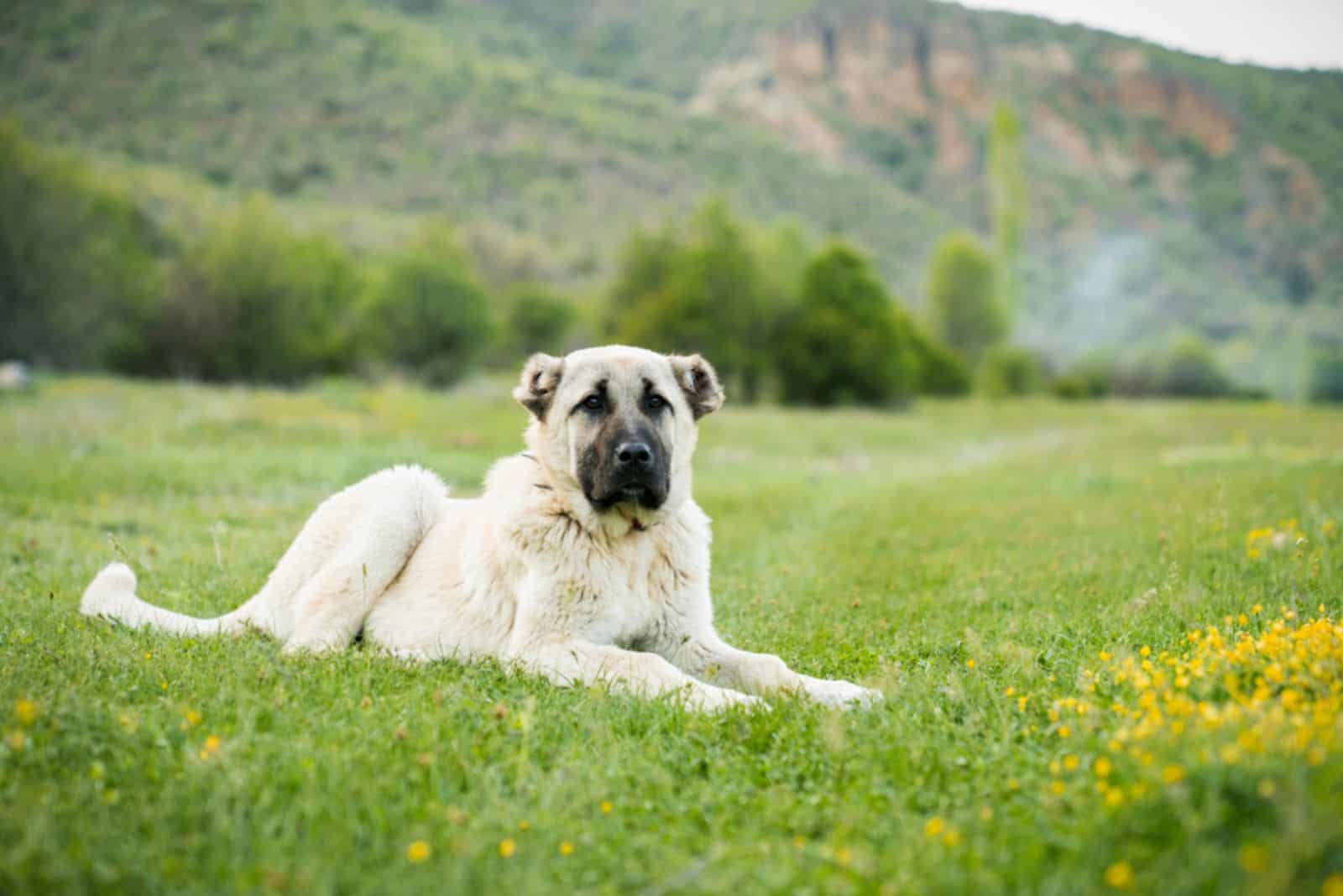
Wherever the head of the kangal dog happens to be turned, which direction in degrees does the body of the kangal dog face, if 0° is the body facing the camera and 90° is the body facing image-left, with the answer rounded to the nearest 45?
approximately 315°

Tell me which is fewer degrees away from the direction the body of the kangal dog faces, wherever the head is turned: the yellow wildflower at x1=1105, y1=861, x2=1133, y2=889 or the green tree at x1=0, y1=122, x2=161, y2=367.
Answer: the yellow wildflower

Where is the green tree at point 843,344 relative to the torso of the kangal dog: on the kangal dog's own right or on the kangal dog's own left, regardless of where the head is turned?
on the kangal dog's own left

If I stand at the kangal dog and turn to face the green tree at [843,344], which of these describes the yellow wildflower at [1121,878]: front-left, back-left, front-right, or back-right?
back-right

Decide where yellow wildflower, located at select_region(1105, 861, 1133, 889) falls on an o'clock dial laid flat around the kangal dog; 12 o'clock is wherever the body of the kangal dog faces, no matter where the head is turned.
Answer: The yellow wildflower is roughly at 1 o'clock from the kangal dog.

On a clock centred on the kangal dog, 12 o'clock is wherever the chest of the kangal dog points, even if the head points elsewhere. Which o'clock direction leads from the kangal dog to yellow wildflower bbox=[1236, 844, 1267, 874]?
The yellow wildflower is roughly at 1 o'clock from the kangal dog.

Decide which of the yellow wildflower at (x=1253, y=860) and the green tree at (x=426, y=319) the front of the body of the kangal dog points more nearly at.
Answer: the yellow wildflower

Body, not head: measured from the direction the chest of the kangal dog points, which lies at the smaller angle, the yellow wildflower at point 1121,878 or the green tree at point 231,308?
the yellow wildflower

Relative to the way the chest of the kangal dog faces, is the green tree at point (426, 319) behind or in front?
behind

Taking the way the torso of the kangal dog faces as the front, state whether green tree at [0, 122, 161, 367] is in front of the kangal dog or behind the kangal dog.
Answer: behind
